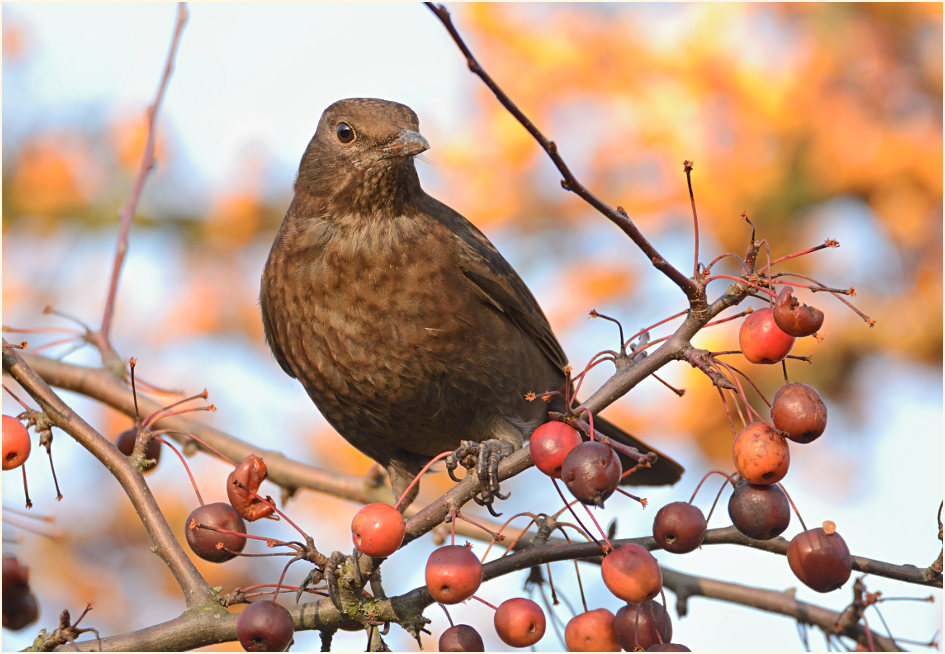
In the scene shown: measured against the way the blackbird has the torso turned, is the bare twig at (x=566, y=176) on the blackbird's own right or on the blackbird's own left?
on the blackbird's own left

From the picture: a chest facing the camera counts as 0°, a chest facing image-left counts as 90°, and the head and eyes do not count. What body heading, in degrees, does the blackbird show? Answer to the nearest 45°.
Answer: approximately 45°

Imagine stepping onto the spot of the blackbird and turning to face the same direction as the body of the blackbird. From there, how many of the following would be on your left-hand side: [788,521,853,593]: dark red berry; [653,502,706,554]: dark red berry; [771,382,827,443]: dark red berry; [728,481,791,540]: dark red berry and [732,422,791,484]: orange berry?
5

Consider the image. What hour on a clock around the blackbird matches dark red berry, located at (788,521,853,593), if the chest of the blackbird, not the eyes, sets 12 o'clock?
The dark red berry is roughly at 9 o'clock from the blackbird.

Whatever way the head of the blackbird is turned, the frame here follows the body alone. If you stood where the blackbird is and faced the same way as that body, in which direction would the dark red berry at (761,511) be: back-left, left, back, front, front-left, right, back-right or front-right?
left

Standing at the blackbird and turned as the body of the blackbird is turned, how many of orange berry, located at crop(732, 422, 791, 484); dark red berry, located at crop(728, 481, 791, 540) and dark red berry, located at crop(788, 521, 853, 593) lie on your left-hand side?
3

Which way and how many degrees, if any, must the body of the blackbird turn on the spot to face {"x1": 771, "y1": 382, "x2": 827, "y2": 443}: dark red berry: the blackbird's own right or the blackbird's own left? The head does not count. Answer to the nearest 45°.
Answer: approximately 90° to the blackbird's own left

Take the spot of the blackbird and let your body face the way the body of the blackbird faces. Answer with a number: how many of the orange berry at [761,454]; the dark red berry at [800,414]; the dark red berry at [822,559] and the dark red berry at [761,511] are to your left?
4

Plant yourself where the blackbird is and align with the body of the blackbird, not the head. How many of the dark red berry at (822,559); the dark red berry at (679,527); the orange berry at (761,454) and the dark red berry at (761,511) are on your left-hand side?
4

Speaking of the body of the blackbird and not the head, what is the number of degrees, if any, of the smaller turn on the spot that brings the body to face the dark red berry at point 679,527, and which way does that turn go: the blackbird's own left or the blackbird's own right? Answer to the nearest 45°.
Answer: approximately 90° to the blackbird's own left
